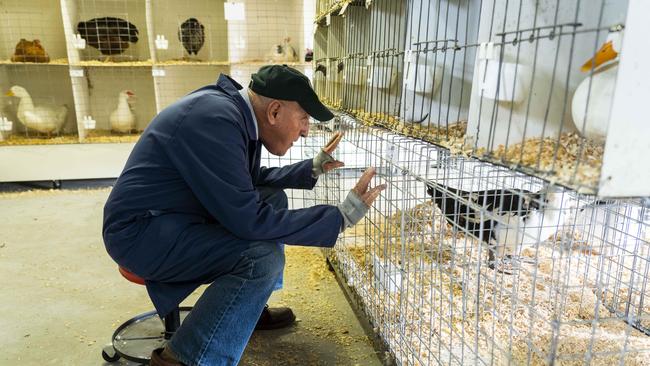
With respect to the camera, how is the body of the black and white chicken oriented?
to the viewer's right

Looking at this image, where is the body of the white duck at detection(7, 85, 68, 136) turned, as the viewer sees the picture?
to the viewer's left

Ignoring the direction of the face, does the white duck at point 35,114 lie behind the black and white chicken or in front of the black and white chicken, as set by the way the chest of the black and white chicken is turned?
behind

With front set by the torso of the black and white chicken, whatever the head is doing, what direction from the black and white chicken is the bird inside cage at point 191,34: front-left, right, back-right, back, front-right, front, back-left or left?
back-left

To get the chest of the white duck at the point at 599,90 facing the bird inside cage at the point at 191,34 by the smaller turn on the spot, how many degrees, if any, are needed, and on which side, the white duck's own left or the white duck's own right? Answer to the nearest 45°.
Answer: approximately 45° to the white duck's own right

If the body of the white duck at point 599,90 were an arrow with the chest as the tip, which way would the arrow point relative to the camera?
to the viewer's left

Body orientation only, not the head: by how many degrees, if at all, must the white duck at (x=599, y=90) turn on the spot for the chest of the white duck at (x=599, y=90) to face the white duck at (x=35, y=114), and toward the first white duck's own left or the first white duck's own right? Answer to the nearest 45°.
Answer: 0° — it already faces it

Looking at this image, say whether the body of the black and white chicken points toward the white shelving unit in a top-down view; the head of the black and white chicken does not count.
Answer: no

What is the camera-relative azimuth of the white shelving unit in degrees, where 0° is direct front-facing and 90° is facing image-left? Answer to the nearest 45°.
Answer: approximately 0°

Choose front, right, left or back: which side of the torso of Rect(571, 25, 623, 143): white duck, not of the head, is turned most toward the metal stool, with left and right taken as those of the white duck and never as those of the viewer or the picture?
front

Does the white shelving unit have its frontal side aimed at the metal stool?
yes
